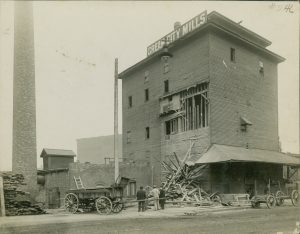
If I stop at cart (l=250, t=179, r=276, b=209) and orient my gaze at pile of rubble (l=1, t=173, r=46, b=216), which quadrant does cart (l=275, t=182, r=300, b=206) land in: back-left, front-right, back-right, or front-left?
back-right

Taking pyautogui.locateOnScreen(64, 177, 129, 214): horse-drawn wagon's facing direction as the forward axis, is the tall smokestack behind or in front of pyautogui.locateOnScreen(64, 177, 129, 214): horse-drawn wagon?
behind

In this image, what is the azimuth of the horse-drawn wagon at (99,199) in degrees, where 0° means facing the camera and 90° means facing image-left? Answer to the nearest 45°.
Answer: approximately 315°

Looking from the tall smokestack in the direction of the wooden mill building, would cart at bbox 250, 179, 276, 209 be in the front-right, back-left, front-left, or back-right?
front-right
